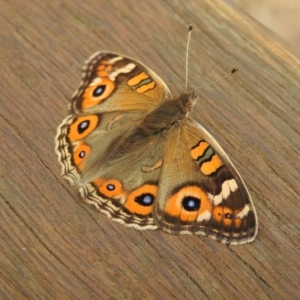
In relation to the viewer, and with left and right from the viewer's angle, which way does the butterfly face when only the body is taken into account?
facing away from the viewer and to the right of the viewer
